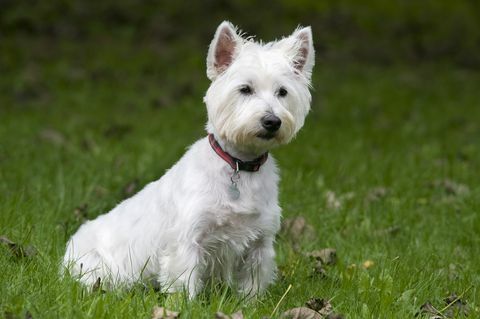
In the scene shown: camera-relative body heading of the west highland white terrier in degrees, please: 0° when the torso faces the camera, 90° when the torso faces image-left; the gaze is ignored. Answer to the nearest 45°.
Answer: approximately 315°

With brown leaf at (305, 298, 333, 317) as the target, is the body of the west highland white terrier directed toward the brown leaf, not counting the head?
yes

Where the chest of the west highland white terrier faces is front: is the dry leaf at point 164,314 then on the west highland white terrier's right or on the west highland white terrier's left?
on the west highland white terrier's right

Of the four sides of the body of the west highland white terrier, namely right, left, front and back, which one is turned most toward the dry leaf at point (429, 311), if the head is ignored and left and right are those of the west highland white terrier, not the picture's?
front

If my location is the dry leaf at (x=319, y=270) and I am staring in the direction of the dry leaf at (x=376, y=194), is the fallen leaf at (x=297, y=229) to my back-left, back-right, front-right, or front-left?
front-left

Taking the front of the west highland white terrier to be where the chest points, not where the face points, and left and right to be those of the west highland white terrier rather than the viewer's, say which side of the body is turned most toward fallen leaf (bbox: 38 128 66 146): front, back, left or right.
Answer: back

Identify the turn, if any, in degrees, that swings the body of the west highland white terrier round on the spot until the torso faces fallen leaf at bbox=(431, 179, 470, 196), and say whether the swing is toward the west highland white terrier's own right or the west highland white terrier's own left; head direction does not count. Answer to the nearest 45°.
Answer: approximately 90° to the west highland white terrier's own left

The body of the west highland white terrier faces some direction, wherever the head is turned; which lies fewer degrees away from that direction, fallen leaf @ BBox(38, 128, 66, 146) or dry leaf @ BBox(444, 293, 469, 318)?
the dry leaf

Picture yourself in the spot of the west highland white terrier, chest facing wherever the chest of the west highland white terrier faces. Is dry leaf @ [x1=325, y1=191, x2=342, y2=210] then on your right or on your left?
on your left

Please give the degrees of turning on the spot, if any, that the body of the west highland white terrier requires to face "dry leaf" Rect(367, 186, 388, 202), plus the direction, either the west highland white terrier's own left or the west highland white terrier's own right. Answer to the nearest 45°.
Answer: approximately 90° to the west highland white terrier's own left

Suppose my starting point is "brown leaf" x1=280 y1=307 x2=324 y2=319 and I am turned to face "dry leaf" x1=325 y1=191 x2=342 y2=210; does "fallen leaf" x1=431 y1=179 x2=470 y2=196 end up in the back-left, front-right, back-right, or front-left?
front-right

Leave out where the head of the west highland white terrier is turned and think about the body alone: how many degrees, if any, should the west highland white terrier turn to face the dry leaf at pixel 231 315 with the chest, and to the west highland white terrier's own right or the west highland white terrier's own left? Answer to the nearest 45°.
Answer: approximately 45° to the west highland white terrier's own right

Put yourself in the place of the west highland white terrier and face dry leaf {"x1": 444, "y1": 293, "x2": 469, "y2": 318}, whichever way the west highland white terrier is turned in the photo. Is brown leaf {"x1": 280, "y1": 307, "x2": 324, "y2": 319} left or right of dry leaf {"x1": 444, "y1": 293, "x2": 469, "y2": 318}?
right
